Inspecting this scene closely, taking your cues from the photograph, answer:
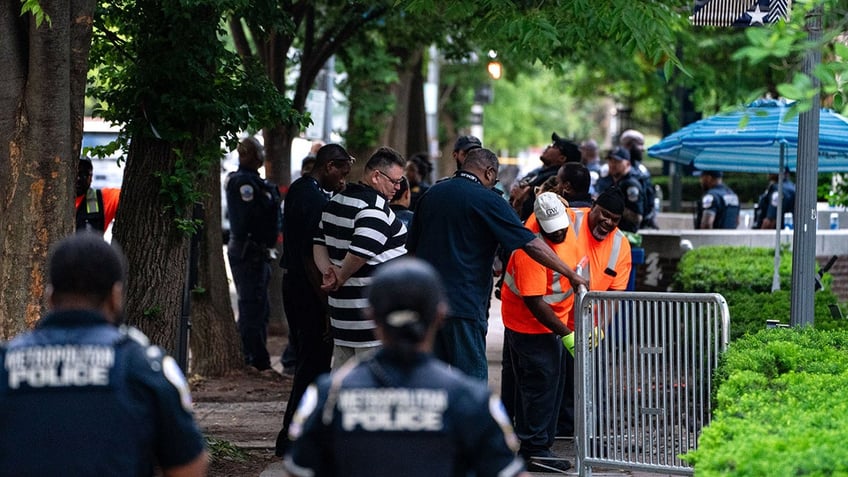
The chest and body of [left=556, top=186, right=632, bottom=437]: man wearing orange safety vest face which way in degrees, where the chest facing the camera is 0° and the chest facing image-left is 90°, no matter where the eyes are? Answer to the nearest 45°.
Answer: approximately 45°

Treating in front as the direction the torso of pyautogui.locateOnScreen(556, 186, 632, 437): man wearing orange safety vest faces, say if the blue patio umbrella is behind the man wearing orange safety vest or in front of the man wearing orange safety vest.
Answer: behind

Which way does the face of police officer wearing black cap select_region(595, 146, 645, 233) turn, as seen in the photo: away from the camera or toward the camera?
toward the camera

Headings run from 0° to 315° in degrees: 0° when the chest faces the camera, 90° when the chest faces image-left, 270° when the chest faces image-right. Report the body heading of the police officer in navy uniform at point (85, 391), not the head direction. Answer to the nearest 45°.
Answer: approximately 180°

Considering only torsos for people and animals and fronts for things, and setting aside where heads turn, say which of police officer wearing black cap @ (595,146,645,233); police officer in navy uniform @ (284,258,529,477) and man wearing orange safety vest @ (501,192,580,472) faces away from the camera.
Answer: the police officer in navy uniform

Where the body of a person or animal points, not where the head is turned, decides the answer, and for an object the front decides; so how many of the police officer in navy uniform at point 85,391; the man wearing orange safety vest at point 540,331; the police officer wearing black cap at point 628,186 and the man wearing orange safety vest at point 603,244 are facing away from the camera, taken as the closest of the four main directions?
1

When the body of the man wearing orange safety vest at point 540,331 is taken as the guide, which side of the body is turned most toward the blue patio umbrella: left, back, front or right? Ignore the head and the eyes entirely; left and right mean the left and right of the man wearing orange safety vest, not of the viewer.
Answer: left

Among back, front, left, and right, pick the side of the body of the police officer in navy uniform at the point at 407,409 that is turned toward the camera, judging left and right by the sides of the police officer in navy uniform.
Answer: back

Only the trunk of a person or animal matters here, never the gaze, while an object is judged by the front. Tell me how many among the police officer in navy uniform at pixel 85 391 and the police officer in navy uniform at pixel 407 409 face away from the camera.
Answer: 2

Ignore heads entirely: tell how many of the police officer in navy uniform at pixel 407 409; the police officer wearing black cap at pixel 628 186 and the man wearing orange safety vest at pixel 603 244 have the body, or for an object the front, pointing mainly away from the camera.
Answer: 1

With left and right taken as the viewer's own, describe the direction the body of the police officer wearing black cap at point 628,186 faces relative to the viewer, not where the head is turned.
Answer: facing the viewer and to the left of the viewer

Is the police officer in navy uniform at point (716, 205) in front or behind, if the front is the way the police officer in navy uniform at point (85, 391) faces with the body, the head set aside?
in front

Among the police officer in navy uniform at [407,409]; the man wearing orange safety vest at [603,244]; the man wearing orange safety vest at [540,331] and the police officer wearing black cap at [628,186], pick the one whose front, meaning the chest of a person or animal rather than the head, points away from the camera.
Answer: the police officer in navy uniform

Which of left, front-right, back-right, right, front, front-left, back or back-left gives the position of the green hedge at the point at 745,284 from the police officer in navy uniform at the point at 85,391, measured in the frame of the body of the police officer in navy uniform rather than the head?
front-right
